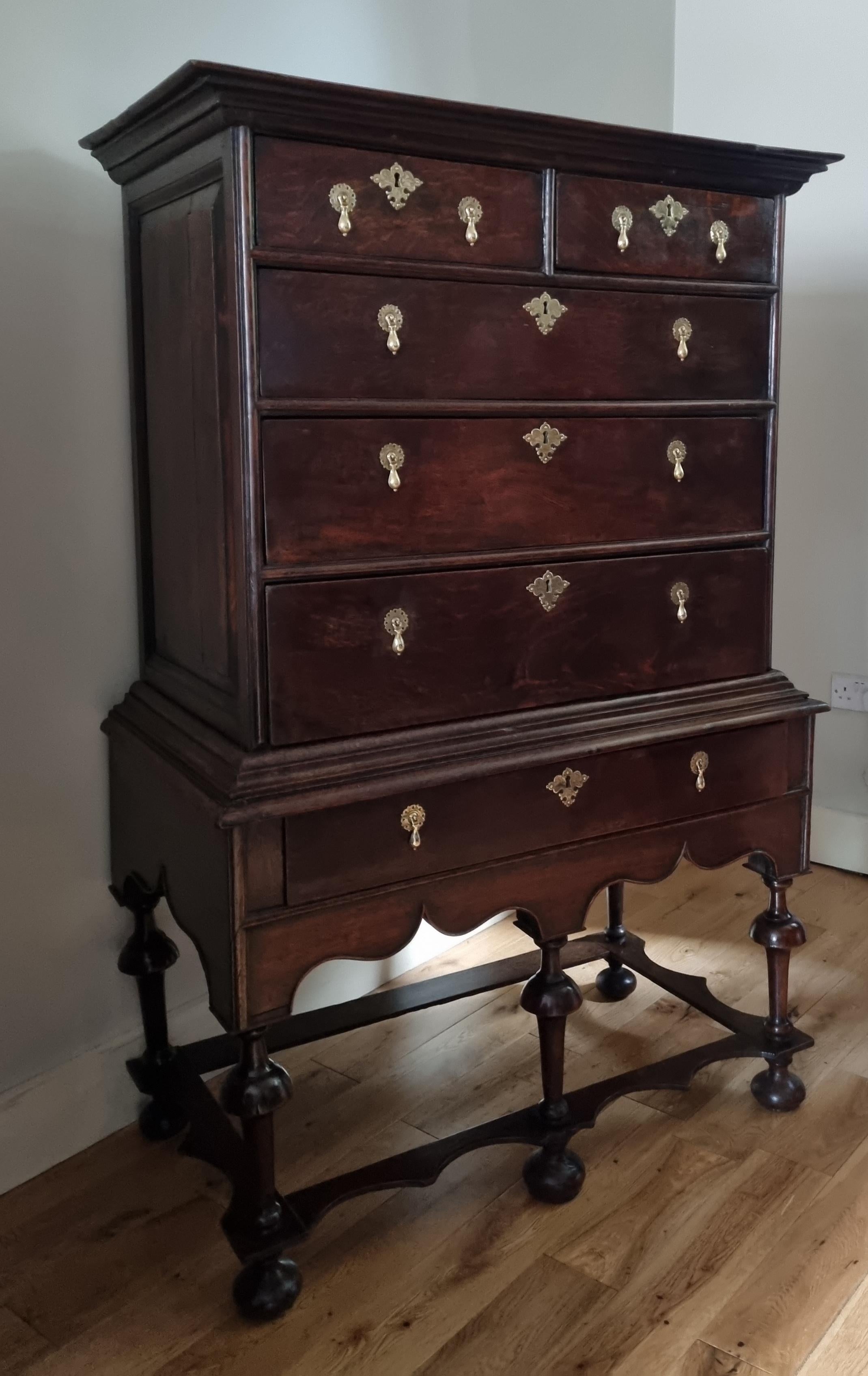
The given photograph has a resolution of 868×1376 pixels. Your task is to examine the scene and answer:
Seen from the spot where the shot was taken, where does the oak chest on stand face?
facing the viewer and to the right of the viewer
